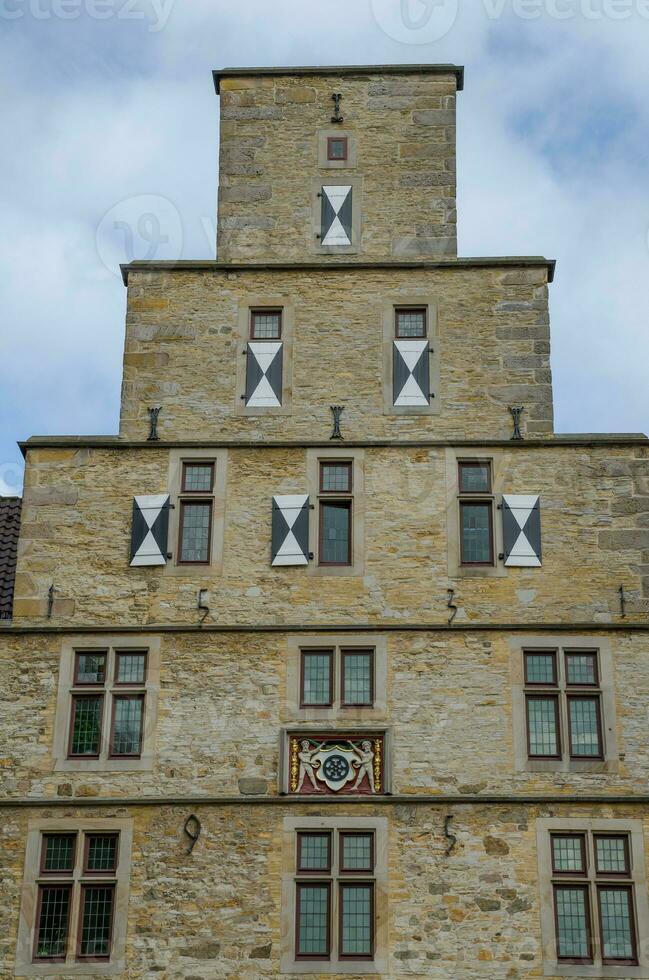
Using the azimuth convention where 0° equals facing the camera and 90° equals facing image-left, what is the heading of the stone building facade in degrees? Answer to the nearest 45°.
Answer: approximately 0°
